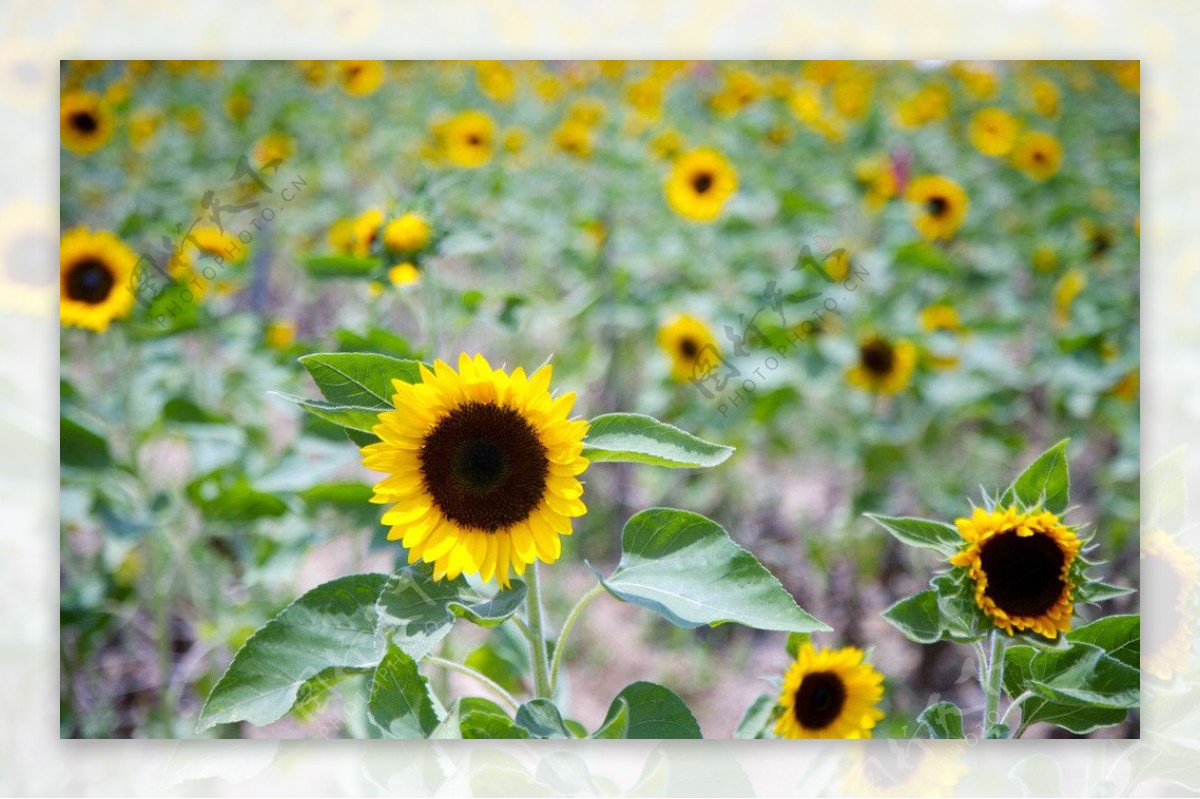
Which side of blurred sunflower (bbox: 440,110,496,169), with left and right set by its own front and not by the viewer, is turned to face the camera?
front

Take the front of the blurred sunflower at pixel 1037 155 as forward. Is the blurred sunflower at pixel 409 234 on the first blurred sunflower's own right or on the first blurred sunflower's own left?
on the first blurred sunflower's own right

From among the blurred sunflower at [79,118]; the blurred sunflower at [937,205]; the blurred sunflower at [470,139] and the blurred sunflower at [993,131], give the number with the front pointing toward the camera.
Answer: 4

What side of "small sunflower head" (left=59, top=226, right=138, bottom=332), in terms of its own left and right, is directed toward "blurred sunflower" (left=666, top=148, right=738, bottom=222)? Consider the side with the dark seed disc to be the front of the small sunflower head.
left

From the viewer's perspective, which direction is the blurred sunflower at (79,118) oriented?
toward the camera

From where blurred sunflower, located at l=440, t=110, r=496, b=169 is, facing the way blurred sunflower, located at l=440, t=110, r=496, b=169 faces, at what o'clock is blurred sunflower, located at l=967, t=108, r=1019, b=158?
blurred sunflower, located at l=967, t=108, r=1019, b=158 is roughly at 9 o'clock from blurred sunflower, located at l=440, t=110, r=496, b=169.
